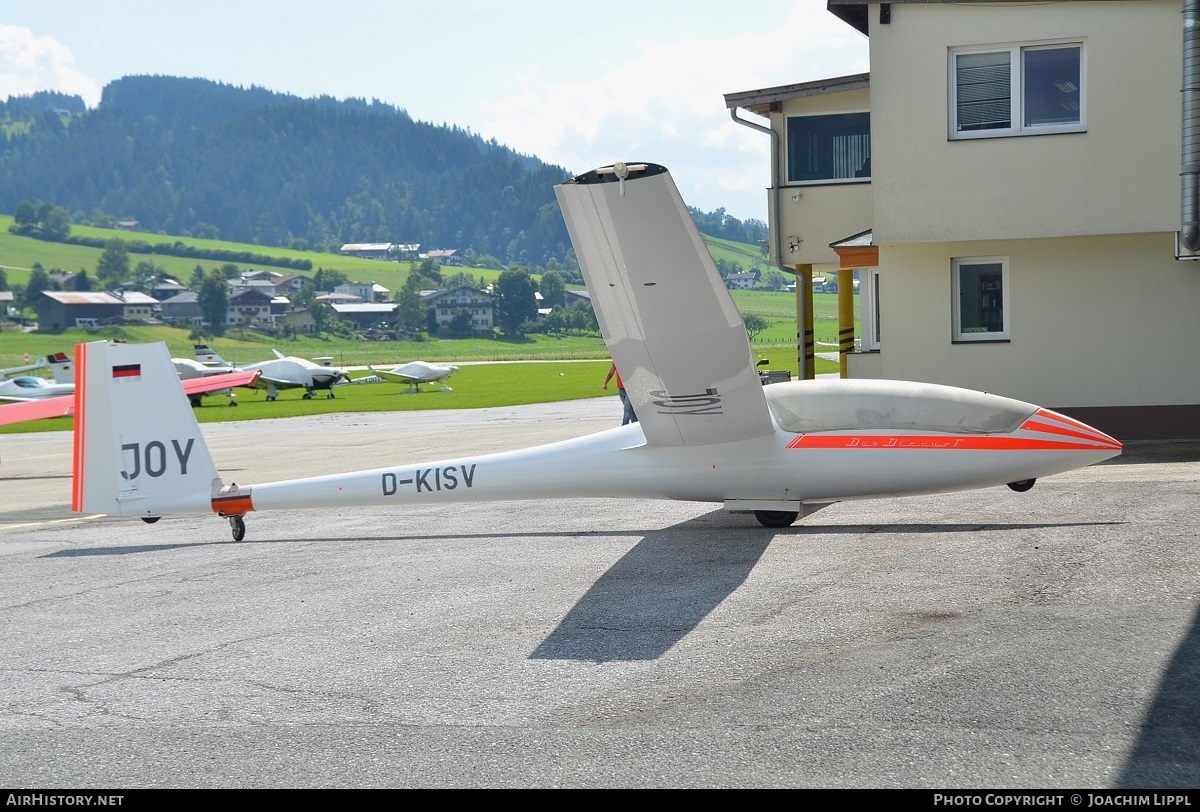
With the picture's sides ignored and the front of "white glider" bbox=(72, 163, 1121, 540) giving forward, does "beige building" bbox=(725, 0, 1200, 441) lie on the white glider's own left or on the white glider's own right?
on the white glider's own left

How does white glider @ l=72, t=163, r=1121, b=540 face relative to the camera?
to the viewer's right
